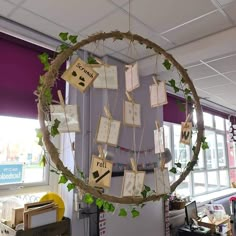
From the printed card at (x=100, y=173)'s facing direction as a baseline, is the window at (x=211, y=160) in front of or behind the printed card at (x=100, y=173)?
behind

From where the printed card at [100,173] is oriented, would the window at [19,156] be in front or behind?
behind
